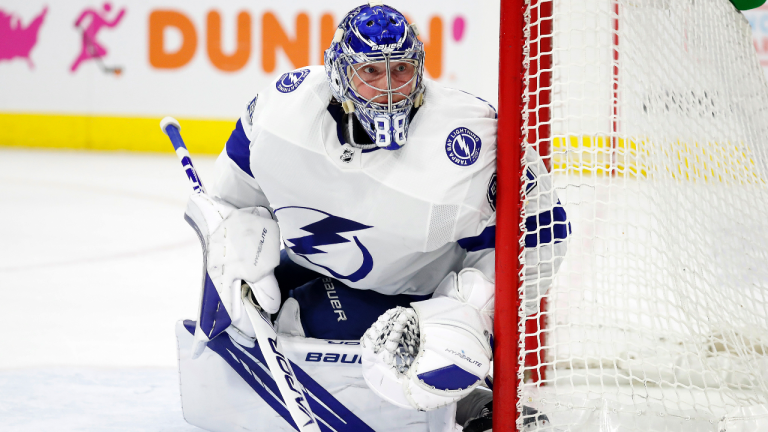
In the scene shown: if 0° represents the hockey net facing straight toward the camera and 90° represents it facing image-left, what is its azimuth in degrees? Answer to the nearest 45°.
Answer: approximately 90°
